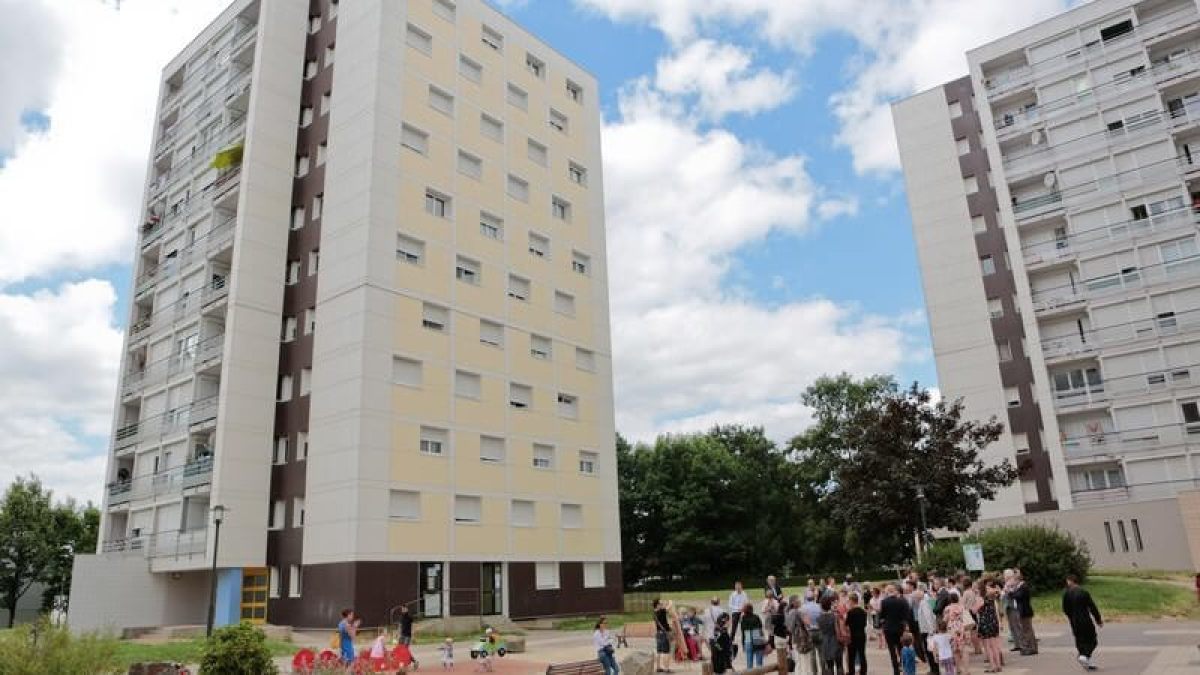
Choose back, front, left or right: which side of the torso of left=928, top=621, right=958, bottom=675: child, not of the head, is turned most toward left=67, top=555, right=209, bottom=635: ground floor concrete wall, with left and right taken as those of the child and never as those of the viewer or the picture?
left

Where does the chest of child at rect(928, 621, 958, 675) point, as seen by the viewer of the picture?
away from the camera

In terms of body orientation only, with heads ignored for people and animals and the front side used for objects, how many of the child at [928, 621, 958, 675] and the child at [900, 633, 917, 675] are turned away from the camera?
2

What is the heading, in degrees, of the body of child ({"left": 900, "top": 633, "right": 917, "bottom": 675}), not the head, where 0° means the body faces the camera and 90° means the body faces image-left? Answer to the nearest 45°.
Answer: approximately 180°

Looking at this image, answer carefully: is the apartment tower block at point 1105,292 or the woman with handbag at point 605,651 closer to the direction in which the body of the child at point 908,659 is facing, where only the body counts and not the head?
the apartment tower block

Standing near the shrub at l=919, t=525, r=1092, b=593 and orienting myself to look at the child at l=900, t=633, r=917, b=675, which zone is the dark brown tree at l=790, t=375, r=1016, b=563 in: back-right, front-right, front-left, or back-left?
back-right

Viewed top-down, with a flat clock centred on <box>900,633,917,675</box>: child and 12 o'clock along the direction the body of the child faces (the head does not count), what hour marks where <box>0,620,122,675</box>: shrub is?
The shrub is roughly at 8 o'clock from the child.

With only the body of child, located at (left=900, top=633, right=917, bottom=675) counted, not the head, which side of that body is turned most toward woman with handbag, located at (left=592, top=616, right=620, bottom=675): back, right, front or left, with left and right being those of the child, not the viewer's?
left

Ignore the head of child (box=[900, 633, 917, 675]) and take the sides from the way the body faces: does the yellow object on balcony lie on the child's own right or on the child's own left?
on the child's own left

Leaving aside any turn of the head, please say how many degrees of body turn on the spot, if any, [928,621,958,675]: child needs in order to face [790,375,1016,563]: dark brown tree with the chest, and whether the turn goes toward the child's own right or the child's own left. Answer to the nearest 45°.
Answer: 0° — they already face it

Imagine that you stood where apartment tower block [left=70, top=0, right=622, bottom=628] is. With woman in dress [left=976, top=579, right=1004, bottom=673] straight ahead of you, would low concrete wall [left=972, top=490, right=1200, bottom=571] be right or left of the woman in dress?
left

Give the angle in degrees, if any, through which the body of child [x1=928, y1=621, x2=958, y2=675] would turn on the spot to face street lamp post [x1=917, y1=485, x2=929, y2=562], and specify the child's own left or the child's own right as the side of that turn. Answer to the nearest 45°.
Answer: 0° — they already face it
